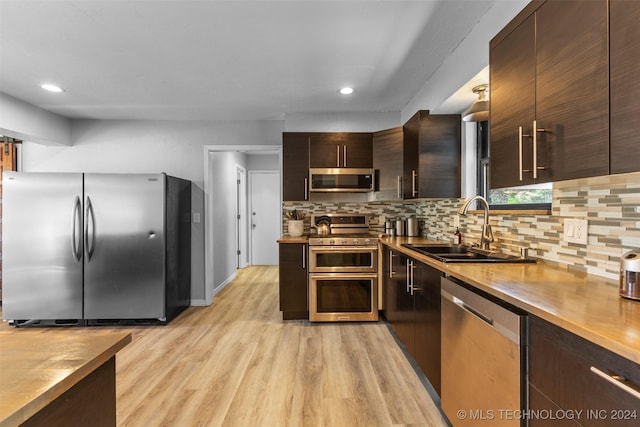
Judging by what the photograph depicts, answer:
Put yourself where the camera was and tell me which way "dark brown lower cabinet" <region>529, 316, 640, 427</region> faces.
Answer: facing the viewer and to the left of the viewer

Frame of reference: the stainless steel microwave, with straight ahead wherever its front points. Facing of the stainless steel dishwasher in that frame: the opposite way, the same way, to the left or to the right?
to the right

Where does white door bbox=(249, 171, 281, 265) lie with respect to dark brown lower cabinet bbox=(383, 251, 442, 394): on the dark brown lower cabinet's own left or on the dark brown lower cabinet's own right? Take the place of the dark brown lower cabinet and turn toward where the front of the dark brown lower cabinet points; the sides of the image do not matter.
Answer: on the dark brown lower cabinet's own right

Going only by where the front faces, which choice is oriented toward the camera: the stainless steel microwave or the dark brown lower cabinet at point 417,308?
the stainless steel microwave

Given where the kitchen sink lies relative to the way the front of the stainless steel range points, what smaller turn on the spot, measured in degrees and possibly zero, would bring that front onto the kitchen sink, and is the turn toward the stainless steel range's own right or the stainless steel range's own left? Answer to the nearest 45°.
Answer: approximately 45° to the stainless steel range's own left

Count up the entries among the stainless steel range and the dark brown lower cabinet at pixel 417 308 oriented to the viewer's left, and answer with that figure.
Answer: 1

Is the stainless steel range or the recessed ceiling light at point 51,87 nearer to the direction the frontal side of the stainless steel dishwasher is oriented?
the recessed ceiling light

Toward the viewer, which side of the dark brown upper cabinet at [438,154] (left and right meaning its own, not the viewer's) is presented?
left

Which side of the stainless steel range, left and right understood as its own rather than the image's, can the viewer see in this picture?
front

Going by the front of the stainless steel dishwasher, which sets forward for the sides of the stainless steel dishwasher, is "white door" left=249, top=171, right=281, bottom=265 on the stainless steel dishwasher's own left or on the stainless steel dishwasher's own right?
on the stainless steel dishwasher's own right

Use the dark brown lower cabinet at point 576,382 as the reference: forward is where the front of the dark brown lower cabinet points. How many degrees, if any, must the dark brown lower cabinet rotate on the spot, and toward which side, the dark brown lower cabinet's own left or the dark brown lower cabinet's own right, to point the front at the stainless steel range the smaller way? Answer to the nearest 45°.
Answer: approximately 90° to the dark brown lower cabinet's own right

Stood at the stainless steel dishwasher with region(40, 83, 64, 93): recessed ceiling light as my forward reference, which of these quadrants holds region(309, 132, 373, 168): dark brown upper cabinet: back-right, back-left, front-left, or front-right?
front-right

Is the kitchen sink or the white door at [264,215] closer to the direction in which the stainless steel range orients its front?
the kitchen sink

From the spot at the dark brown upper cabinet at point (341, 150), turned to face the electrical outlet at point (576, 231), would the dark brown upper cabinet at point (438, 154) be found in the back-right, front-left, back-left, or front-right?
front-left

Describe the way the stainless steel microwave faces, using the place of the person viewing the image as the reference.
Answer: facing the viewer

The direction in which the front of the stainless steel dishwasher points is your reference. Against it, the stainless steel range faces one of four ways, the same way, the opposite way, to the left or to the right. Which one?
to the left
